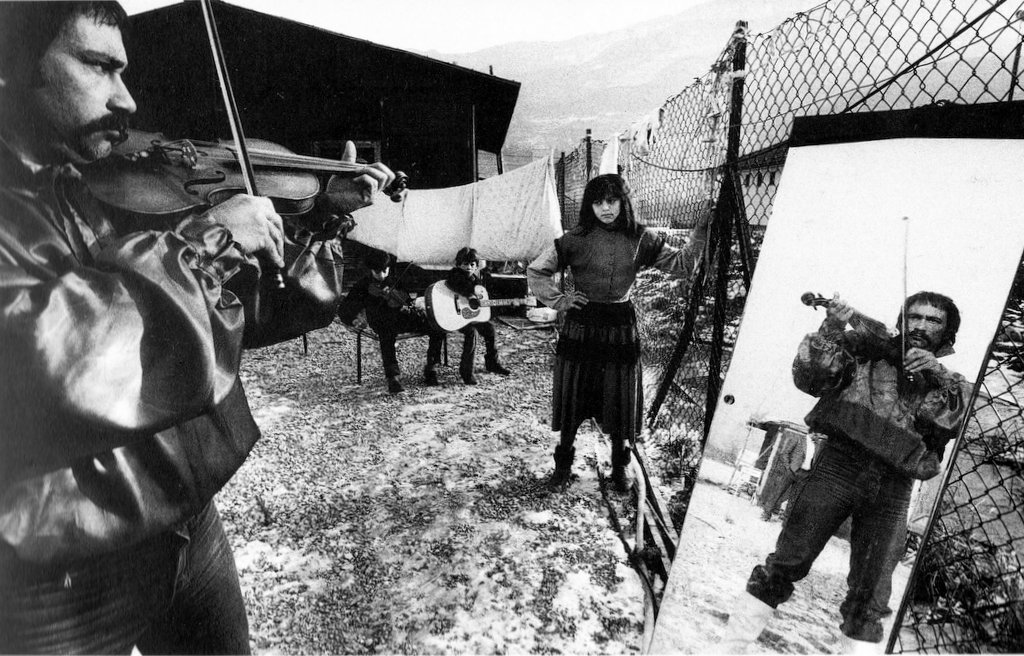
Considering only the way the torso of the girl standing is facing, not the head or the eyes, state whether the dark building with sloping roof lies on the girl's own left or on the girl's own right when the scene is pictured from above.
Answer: on the girl's own right

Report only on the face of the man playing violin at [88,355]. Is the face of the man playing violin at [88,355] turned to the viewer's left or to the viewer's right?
to the viewer's right

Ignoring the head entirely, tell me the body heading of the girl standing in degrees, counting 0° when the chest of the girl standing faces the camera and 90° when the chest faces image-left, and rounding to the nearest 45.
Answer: approximately 0°

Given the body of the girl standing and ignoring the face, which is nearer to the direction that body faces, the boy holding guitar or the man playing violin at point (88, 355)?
the man playing violin

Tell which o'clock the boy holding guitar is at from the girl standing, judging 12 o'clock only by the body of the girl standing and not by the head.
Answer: The boy holding guitar is roughly at 5 o'clock from the girl standing.
